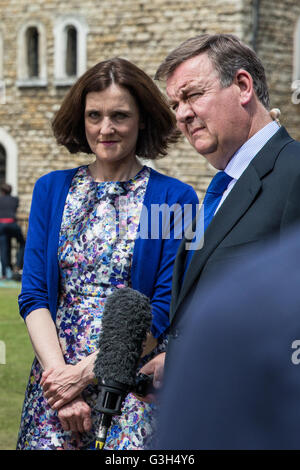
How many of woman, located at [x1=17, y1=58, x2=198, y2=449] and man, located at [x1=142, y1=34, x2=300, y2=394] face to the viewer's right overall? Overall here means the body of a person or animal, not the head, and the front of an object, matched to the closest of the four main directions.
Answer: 0

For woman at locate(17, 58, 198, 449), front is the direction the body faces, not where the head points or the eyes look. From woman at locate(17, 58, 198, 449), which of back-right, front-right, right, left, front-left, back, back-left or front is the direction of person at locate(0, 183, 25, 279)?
back

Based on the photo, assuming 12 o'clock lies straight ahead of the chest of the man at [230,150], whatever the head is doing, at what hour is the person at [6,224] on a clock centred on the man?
The person is roughly at 4 o'clock from the man.

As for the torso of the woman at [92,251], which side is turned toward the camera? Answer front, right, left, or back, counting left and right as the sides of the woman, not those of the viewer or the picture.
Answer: front

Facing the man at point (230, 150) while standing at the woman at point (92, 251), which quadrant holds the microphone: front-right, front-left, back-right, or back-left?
front-right

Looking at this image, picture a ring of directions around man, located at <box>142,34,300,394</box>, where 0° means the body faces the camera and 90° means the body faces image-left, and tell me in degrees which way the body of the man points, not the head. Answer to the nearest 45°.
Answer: approximately 45°

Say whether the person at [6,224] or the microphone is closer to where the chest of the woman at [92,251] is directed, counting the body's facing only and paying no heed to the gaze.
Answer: the microphone

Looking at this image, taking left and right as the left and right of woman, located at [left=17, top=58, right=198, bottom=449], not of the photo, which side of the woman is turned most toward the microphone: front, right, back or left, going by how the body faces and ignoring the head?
front

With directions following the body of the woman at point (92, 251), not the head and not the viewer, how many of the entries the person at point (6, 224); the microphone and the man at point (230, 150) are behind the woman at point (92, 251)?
1

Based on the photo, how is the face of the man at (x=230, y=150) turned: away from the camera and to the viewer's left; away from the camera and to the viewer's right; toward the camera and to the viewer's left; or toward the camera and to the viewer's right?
toward the camera and to the viewer's left
